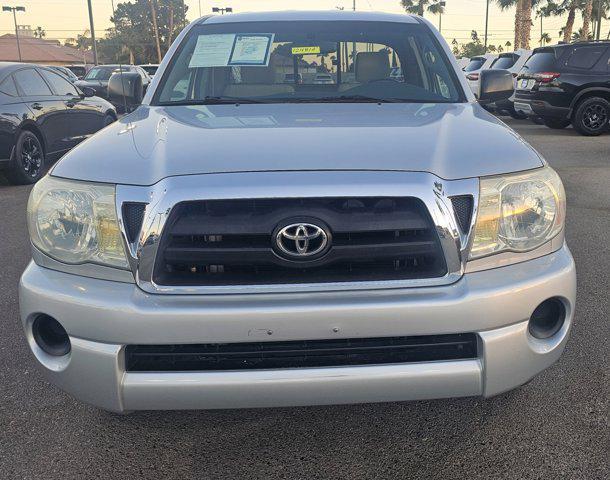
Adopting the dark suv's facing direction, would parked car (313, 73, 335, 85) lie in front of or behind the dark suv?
behind

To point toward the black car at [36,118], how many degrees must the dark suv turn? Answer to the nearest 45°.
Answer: approximately 180°

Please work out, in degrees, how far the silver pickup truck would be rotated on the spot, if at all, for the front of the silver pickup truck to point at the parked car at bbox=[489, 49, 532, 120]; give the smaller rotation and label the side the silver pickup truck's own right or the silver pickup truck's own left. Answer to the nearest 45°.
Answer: approximately 180°

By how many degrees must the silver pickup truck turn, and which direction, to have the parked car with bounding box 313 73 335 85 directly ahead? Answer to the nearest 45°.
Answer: approximately 180°

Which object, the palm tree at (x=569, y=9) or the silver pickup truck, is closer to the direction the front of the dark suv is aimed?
the palm tree

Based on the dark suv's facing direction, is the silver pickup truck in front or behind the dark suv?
behind

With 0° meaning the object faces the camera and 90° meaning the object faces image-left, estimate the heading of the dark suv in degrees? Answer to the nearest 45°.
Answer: approximately 225°
